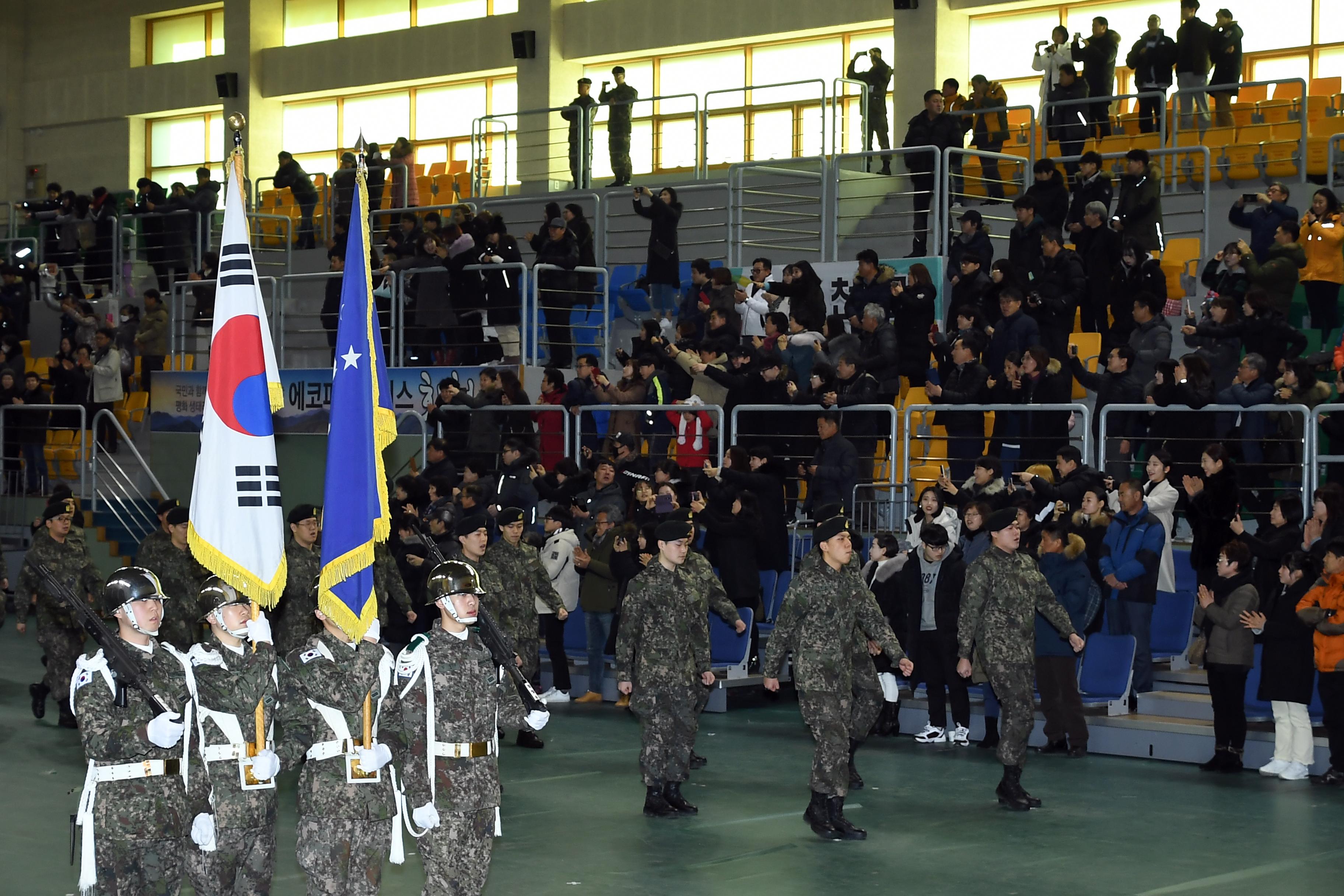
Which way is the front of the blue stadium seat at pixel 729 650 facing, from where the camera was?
facing the viewer and to the left of the viewer

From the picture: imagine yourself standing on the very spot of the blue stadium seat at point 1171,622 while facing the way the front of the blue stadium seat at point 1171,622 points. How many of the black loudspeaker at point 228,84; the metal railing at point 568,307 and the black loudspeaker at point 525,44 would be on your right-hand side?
3

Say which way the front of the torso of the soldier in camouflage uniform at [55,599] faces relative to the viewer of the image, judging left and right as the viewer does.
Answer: facing the viewer and to the right of the viewer

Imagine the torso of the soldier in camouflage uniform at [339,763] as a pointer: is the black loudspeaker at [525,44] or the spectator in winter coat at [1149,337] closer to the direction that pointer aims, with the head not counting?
the spectator in winter coat

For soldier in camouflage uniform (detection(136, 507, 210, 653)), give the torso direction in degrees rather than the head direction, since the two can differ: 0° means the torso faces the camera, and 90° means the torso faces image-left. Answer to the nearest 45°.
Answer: approximately 315°

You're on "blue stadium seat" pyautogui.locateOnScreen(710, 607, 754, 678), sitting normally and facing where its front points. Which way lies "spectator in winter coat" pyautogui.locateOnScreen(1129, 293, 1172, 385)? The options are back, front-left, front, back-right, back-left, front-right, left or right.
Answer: back-left

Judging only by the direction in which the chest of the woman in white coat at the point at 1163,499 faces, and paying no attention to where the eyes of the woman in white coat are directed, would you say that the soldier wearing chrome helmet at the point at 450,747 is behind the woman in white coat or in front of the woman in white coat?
in front

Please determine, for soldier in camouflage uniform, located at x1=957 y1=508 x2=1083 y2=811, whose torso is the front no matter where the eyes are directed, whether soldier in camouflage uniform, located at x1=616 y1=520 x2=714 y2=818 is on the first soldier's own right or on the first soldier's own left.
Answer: on the first soldier's own right

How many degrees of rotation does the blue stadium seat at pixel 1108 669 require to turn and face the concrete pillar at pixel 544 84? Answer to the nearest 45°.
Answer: approximately 90° to its right

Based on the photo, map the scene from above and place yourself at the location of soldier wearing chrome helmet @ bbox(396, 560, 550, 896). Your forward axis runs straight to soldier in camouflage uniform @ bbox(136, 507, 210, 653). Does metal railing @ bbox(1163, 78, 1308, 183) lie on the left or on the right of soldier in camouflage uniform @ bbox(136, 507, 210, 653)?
right

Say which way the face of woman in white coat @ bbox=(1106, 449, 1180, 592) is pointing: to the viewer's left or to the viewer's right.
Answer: to the viewer's left

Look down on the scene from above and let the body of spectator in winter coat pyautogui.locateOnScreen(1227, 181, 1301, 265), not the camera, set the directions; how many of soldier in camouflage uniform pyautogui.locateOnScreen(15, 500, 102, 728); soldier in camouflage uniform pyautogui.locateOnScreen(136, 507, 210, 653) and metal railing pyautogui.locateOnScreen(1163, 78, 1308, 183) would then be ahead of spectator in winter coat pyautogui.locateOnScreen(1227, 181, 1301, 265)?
2
